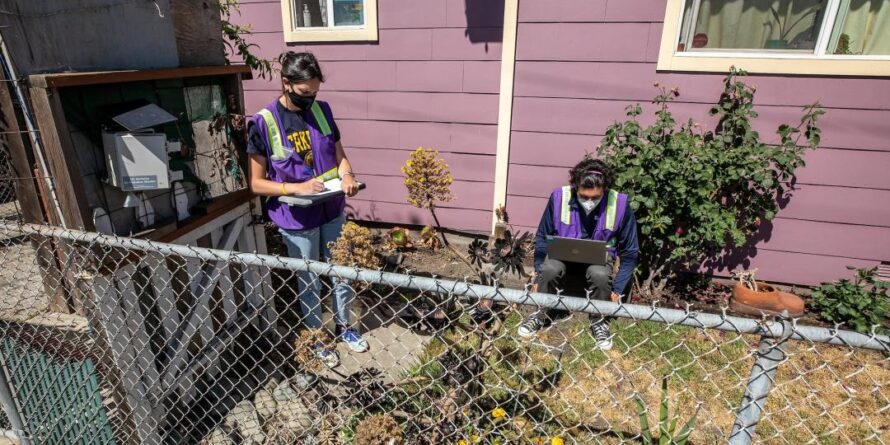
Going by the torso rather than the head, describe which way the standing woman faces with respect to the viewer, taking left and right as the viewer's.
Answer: facing the viewer and to the right of the viewer

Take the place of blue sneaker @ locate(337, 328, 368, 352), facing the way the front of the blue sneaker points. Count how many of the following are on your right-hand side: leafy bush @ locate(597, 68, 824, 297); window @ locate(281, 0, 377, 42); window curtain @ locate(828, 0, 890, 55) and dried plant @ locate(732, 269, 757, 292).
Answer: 0

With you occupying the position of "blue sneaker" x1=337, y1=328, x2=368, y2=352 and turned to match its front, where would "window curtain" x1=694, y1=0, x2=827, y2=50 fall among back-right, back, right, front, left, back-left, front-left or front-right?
front-left

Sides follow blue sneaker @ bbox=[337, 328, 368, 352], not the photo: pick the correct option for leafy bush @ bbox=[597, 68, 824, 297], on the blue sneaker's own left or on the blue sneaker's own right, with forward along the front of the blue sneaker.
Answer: on the blue sneaker's own left

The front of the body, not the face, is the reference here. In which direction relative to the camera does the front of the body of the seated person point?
toward the camera

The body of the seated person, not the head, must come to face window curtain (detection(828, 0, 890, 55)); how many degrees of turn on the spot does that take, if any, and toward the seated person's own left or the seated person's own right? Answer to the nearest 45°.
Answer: approximately 135° to the seated person's own left

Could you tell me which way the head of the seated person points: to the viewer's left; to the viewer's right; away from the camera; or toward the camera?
toward the camera

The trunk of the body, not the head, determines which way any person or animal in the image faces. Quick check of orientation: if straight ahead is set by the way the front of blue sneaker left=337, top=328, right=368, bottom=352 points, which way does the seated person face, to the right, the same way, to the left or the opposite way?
to the right

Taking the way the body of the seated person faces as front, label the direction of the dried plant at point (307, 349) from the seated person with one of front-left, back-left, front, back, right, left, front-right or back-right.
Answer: front-right

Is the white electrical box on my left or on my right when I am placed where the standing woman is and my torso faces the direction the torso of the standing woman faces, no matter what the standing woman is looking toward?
on my right

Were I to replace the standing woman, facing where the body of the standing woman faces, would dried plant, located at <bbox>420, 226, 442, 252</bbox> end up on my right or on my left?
on my left

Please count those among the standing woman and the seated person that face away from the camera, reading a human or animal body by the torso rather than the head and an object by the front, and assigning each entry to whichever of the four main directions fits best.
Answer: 0

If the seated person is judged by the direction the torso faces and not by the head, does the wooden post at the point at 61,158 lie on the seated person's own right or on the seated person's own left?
on the seated person's own right

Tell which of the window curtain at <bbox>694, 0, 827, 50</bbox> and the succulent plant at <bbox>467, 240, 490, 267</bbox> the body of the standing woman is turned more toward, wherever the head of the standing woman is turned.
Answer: the window curtain

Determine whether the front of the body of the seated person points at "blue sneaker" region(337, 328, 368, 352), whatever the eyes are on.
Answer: no

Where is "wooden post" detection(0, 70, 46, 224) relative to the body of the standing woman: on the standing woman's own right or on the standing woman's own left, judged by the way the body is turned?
on the standing woman's own right

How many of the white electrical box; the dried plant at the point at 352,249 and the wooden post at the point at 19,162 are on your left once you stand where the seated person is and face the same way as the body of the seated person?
0
